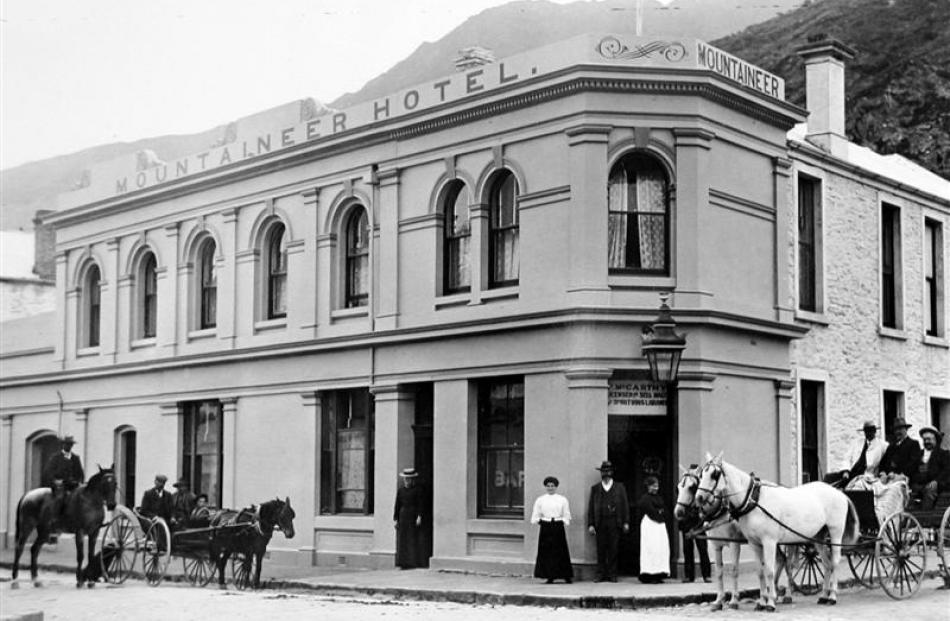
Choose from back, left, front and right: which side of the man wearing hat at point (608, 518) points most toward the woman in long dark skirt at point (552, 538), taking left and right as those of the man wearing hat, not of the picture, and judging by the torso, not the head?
right

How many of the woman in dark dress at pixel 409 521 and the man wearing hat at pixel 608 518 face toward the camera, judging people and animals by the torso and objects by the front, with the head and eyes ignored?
2

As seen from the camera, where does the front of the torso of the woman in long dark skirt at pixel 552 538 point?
toward the camera

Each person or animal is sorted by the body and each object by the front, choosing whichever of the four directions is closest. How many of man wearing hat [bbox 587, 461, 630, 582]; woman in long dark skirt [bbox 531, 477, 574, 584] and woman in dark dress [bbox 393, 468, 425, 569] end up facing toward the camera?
3

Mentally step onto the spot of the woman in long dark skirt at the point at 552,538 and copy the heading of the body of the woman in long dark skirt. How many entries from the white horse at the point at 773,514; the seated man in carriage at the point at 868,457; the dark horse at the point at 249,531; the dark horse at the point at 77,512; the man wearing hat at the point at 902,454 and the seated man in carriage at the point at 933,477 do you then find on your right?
2

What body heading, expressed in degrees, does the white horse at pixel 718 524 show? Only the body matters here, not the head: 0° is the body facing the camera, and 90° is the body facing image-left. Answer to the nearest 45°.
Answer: approximately 45°

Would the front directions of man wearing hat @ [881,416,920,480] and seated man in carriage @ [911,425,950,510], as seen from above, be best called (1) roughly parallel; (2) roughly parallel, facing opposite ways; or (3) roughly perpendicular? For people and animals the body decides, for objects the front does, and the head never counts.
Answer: roughly parallel

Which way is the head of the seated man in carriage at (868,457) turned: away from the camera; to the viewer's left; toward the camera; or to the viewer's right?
toward the camera

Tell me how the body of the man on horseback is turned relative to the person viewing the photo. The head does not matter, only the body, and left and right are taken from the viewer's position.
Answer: facing the viewer and to the right of the viewer

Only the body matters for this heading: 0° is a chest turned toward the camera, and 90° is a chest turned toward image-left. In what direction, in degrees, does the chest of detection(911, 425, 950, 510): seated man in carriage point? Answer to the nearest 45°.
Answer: approximately 45°

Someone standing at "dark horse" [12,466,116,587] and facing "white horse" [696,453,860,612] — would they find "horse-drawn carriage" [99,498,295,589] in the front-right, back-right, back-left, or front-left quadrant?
front-left

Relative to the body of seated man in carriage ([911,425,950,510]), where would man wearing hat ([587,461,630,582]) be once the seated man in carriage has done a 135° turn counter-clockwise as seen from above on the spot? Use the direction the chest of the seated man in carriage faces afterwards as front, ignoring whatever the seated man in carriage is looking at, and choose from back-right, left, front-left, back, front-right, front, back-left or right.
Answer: back

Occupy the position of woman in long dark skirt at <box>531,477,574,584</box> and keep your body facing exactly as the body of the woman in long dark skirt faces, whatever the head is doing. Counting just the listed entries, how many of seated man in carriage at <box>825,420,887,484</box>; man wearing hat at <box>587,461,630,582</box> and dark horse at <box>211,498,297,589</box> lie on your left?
2

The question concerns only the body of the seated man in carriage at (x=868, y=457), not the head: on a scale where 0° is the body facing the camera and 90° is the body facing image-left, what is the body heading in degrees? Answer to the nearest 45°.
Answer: approximately 45°

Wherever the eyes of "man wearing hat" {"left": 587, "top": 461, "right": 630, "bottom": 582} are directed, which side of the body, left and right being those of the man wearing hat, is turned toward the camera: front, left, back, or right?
front

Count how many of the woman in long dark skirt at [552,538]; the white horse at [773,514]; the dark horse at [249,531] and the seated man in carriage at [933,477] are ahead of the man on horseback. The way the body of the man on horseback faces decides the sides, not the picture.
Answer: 4

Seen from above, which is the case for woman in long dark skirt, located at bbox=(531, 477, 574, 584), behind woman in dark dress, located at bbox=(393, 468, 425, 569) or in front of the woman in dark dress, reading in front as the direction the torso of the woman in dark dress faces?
in front

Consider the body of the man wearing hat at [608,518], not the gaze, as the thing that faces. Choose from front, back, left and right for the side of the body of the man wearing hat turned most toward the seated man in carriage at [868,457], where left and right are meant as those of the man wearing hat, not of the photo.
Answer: left
